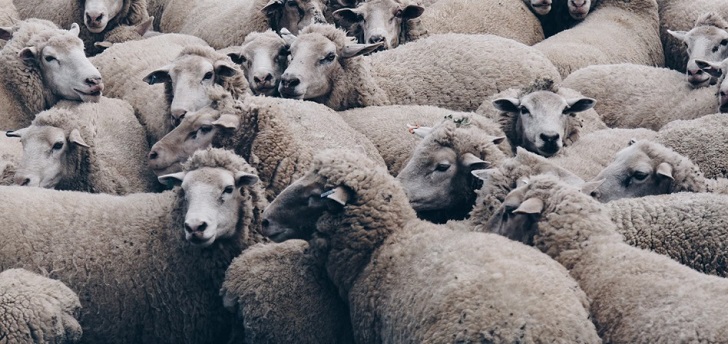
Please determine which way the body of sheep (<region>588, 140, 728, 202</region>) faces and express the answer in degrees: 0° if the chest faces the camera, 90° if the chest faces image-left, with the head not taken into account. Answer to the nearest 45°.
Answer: approximately 90°

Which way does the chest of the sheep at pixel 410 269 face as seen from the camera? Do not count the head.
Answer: to the viewer's left

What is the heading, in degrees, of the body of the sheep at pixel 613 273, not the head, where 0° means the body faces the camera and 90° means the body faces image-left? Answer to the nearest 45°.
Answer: approximately 90°

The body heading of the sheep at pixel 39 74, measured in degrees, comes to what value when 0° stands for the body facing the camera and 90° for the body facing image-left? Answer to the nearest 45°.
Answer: approximately 270°

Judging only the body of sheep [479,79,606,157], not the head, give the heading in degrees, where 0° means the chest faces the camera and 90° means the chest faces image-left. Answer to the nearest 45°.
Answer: approximately 0°
